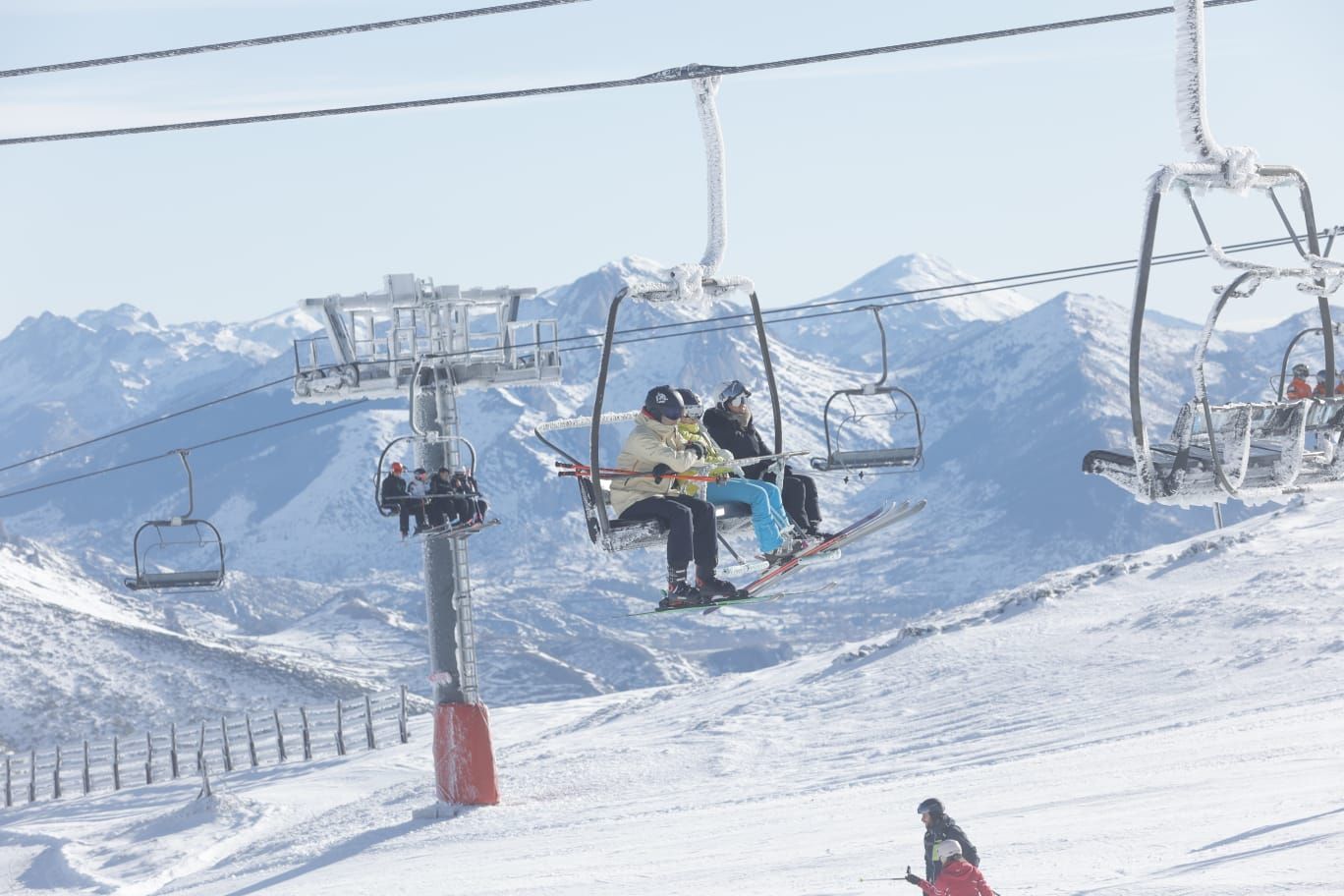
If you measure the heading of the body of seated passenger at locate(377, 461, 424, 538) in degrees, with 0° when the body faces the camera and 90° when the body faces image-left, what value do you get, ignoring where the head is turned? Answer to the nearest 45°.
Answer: approximately 315°

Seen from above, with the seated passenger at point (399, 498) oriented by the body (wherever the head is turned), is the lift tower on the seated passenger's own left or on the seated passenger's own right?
on the seated passenger's own left

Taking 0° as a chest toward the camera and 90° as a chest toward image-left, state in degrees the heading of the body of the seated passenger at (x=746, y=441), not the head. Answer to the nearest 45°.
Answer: approximately 315°

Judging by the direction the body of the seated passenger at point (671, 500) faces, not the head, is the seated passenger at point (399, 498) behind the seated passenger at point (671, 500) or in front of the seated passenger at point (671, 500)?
behind

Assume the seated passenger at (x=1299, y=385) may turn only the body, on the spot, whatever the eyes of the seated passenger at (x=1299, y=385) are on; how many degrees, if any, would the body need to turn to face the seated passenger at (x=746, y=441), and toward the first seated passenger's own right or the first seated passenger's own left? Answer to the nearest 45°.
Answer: approximately 45° to the first seated passenger's own right

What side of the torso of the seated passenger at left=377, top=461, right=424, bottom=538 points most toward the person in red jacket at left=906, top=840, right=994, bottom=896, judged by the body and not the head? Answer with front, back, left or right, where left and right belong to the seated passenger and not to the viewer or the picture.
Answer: front

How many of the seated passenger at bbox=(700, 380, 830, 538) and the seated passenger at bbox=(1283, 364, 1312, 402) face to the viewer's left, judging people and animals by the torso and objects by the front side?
0

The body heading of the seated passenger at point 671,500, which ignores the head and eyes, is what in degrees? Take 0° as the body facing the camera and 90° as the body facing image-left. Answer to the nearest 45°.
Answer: approximately 315°
